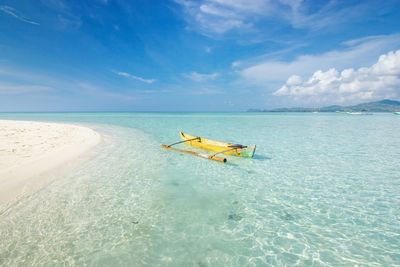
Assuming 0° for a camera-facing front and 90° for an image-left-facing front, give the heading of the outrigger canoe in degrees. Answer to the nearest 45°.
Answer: approximately 135°
